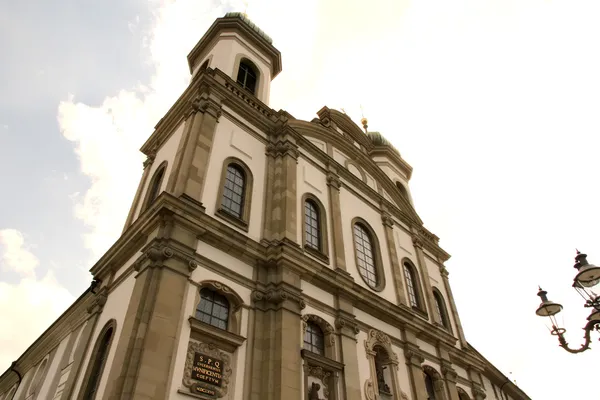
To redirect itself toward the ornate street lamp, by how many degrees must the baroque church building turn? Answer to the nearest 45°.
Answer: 0° — it already faces it
